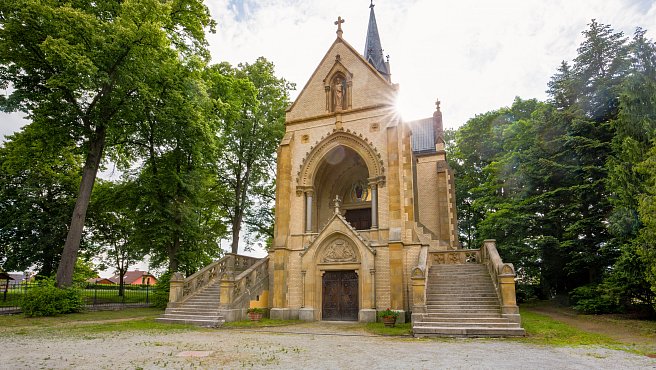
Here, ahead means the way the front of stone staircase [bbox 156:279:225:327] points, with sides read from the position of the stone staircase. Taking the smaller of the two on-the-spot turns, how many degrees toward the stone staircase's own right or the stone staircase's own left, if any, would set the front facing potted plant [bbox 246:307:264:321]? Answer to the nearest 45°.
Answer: approximately 135° to the stone staircase's own left

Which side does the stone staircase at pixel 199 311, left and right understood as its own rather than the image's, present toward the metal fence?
right

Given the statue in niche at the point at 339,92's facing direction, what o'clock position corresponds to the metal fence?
The metal fence is roughly at 4 o'clock from the statue in niche.

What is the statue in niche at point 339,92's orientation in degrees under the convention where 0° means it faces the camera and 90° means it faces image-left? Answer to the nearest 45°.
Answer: approximately 0°

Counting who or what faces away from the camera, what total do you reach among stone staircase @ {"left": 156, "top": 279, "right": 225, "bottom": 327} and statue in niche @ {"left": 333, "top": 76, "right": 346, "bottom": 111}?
0

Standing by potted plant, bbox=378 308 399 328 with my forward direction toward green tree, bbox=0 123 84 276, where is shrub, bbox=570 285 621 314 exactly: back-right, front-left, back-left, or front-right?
back-right

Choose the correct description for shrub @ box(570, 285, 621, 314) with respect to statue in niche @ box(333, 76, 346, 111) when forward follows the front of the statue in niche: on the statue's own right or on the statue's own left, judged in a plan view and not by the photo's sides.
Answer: on the statue's own left

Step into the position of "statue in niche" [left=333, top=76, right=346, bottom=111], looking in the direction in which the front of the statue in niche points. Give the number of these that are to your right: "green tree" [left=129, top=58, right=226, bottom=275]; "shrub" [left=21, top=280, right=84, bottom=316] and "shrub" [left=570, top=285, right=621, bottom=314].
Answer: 2

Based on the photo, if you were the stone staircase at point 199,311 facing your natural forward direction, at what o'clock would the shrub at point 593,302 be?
The shrub is roughly at 8 o'clock from the stone staircase.

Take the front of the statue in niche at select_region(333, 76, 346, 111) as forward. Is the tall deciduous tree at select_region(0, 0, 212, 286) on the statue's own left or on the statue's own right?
on the statue's own right
